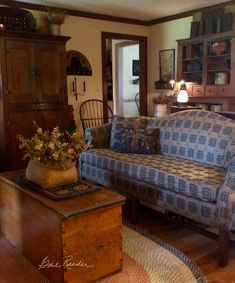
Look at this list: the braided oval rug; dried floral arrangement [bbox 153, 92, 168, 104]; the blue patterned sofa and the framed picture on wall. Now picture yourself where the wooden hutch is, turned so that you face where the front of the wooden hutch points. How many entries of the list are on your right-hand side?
2

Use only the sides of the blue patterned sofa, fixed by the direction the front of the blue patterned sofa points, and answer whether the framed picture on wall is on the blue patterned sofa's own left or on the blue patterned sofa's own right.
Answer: on the blue patterned sofa's own right

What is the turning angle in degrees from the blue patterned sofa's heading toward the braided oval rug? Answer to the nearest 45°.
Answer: approximately 45° to its left

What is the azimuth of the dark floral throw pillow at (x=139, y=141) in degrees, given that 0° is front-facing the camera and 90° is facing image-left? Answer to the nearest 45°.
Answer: approximately 0°

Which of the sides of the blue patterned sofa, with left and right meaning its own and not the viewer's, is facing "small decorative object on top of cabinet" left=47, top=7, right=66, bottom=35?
right

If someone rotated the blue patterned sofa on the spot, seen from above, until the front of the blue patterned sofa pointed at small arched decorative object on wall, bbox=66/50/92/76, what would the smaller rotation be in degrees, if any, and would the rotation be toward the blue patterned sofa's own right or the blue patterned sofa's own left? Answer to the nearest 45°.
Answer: approximately 90° to the blue patterned sofa's own right

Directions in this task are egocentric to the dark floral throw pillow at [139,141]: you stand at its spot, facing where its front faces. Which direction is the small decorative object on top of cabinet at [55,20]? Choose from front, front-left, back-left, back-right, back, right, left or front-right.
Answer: back-right
